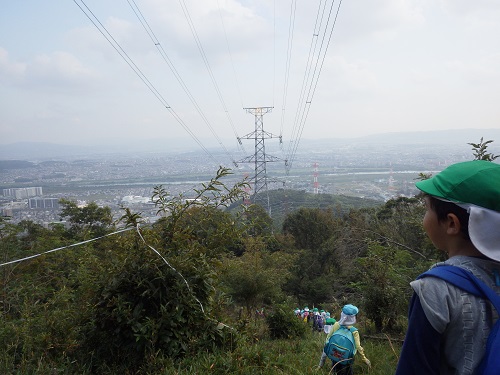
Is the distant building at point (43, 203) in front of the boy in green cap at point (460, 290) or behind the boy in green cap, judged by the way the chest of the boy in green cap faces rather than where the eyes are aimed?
in front

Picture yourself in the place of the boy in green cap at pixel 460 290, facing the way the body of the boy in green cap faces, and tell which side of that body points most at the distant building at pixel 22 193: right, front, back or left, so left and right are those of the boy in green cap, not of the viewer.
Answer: front

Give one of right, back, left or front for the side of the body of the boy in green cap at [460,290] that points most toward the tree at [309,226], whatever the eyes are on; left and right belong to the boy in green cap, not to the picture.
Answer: front

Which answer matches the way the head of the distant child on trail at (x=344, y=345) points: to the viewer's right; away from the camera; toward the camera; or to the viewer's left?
away from the camera

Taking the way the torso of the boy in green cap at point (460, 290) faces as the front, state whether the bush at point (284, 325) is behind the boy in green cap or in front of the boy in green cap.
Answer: in front

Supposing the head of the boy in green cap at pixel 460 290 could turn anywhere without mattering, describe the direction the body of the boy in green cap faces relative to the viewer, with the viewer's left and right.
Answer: facing away from the viewer and to the left of the viewer

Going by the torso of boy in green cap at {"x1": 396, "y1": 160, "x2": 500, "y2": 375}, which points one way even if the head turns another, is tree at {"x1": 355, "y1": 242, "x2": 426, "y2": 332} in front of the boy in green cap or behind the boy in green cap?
in front

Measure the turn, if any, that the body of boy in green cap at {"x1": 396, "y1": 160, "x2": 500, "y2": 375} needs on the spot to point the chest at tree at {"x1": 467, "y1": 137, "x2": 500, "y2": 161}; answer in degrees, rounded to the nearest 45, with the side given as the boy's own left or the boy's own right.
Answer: approximately 45° to the boy's own right

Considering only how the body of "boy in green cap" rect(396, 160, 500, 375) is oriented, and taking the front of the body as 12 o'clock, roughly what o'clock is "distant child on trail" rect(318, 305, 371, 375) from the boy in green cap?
The distant child on trail is roughly at 1 o'clock from the boy in green cap.

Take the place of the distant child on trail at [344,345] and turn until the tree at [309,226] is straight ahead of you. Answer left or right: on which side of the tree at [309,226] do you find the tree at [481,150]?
right

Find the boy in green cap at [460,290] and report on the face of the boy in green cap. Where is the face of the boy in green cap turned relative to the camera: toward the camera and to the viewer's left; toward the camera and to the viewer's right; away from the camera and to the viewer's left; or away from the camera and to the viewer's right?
away from the camera and to the viewer's left

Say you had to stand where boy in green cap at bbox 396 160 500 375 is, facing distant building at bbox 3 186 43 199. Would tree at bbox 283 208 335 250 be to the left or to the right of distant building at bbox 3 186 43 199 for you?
right
